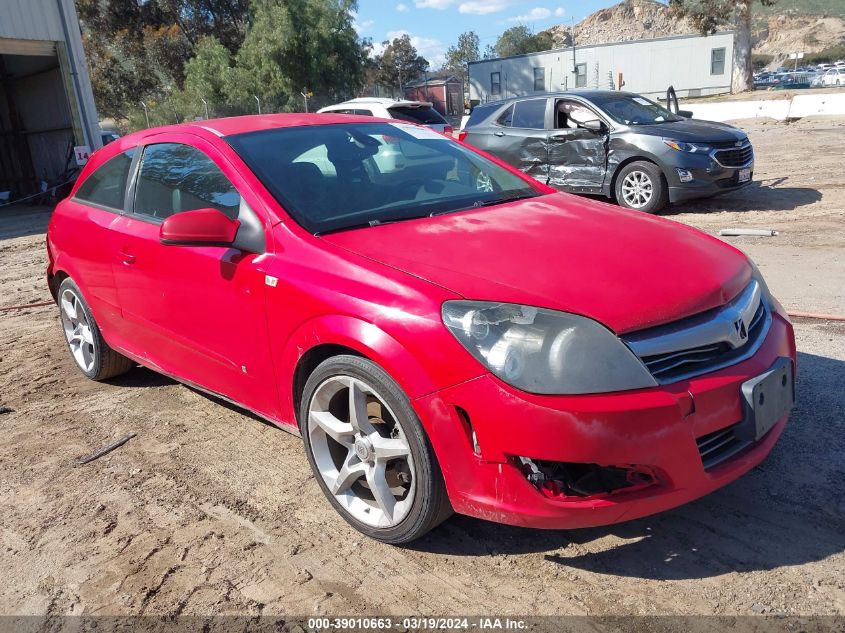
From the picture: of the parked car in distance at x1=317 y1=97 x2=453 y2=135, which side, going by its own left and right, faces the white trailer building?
right

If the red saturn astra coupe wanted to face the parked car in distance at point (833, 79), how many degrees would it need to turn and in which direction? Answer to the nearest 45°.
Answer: approximately 90° to its left

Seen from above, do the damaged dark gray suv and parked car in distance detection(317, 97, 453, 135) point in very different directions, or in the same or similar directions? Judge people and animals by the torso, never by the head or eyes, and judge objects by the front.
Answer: very different directions

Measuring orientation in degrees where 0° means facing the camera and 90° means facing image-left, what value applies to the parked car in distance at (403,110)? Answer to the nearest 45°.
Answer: approximately 135°

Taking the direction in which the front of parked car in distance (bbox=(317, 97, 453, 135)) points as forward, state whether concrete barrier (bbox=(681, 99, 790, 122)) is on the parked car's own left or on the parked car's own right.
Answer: on the parked car's own right

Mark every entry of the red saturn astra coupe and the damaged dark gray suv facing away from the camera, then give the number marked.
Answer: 0

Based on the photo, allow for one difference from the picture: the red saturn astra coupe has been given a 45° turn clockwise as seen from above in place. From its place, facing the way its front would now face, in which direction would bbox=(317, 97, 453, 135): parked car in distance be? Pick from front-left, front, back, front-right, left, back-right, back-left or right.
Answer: back

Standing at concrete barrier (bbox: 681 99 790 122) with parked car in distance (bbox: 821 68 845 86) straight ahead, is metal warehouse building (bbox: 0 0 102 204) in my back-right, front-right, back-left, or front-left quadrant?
back-left

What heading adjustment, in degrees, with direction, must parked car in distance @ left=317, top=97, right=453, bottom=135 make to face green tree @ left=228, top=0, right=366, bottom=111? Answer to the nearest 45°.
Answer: approximately 45° to its right

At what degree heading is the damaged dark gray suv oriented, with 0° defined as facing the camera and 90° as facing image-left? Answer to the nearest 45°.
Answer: approximately 315°

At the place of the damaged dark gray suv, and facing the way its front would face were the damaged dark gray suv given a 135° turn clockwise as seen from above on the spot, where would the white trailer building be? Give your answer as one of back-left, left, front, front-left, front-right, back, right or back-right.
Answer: right

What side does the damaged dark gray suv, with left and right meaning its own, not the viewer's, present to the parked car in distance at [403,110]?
back

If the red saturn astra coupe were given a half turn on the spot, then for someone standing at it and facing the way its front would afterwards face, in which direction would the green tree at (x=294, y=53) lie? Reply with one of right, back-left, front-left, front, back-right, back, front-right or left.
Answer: front-right
